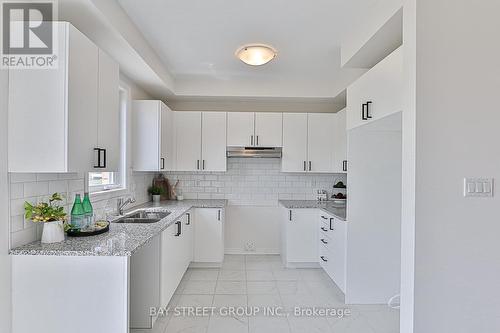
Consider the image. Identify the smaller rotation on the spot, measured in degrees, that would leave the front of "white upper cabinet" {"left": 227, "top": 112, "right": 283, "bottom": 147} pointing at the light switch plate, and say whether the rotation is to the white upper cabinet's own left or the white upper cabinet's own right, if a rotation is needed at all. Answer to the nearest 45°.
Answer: approximately 45° to the white upper cabinet's own left

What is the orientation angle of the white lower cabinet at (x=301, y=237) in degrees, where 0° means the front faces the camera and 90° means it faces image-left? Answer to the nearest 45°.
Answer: approximately 0°

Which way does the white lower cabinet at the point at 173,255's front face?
to the viewer's right

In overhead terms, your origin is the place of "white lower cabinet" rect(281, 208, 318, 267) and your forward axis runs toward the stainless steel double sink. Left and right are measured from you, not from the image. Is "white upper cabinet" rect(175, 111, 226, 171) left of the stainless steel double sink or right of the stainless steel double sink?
right

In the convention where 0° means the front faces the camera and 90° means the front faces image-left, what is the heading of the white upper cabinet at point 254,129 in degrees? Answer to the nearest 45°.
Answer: approximately 0°
